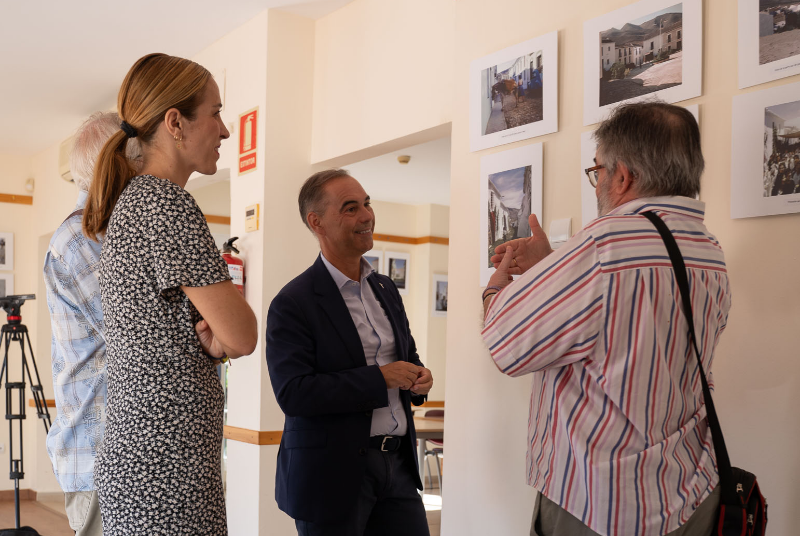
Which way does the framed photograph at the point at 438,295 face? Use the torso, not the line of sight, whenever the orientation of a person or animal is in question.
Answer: toward the camera

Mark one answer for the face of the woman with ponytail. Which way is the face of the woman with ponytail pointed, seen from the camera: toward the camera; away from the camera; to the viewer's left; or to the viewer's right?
to the viewer's right

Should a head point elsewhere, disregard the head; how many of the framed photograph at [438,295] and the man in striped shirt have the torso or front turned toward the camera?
1

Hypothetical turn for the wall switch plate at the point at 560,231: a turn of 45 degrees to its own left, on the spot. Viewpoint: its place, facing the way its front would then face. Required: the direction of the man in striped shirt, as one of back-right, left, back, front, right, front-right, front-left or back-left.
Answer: front

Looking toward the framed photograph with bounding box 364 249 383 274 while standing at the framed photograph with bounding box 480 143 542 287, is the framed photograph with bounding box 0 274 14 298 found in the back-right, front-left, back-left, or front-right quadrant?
front-left

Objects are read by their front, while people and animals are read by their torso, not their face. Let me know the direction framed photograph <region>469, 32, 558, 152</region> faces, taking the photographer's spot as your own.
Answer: facing the viewer and to the left of the viewer

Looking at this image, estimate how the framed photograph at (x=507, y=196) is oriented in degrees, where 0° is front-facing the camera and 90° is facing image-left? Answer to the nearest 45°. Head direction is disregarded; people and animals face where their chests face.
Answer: approximately 45°

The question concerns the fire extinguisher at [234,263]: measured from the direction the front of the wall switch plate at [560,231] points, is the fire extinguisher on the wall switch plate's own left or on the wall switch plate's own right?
on the wall switch plate's own right

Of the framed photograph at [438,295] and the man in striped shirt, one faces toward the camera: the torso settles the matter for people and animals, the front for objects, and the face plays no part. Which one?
the framed photograph

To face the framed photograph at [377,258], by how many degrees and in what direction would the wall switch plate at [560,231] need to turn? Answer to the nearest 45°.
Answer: approximately 135° to its right

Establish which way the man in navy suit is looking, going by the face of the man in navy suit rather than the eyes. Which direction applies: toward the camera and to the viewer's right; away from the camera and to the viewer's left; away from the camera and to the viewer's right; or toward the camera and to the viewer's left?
toward the camera and to the viewer's right

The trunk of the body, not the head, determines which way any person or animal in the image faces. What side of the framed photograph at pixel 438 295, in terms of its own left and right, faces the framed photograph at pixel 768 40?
front

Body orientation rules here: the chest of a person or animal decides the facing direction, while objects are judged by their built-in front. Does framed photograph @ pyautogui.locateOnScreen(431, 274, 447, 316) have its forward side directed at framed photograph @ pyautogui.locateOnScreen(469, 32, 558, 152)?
yes

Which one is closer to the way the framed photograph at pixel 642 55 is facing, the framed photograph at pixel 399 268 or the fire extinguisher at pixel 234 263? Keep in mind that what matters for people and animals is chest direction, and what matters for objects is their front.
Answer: the fire extinguisher
